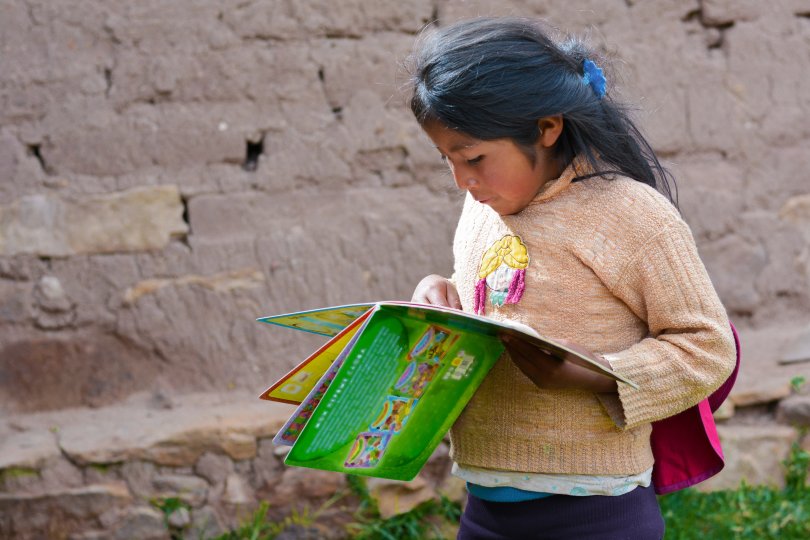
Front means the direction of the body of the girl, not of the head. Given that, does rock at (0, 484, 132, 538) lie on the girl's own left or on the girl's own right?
on the girl's own right

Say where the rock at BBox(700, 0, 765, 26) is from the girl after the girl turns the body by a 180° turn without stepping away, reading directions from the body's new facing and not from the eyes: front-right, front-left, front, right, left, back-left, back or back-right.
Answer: front-left

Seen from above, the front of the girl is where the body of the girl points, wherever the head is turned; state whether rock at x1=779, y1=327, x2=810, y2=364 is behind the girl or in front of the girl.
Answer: behind

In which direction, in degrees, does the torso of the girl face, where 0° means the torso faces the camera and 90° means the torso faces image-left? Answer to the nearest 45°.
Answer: approximately 45°

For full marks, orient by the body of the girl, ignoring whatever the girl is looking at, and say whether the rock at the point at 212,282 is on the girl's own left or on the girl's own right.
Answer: on the girl's own right

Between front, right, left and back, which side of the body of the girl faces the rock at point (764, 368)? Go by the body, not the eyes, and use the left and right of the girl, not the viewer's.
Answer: back

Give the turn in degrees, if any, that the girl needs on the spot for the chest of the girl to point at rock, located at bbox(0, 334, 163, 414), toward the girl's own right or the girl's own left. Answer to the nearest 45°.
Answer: approximately 90° to the girl's own right
